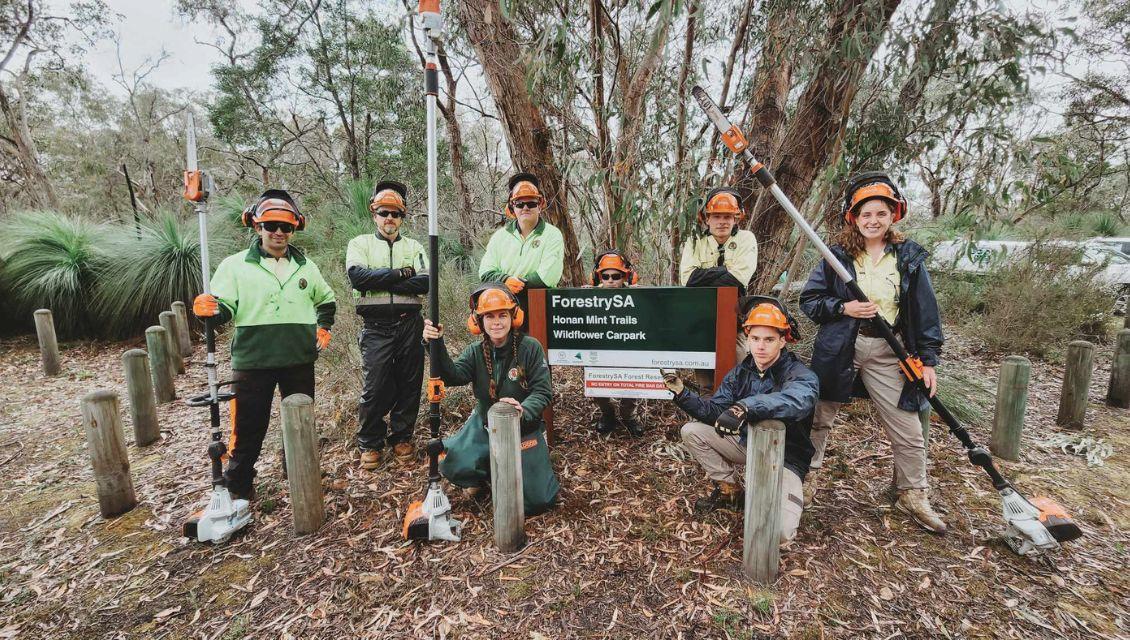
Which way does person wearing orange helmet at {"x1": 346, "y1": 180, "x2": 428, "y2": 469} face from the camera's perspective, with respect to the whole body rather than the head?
toward the camera

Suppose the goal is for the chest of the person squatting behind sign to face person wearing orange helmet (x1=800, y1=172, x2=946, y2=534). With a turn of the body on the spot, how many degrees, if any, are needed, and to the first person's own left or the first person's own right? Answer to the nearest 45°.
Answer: approximately 45° to the first person's own left

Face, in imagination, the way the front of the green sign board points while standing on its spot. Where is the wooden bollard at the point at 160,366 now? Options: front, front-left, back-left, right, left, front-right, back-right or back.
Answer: right

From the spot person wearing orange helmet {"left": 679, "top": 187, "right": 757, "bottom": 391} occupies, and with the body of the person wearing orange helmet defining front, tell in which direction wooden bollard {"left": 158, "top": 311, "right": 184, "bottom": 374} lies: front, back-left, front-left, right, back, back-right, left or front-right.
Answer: right

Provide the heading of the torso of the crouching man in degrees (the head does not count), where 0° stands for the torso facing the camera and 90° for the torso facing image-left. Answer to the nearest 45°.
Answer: approximately 45°

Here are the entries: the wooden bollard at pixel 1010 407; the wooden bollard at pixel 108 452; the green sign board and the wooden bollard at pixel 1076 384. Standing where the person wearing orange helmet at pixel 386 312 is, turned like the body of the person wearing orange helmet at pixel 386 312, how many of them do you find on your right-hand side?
1

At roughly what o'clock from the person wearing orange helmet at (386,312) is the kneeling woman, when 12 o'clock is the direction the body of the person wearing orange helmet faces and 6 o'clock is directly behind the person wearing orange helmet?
The kneeling woman is roughly at 11 o'clock from the person wearing orange helmet.

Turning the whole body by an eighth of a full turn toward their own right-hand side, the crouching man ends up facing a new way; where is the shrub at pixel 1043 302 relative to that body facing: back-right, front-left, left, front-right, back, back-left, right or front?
back-right

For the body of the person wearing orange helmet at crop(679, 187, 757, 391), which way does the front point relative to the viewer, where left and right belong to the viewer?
facing the viewer

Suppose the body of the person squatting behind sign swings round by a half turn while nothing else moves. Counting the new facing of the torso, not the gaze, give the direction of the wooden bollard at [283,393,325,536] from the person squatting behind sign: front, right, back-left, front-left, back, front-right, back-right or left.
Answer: back-left

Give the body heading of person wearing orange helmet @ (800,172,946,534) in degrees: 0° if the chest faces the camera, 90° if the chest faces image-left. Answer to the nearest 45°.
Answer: approximately 0°

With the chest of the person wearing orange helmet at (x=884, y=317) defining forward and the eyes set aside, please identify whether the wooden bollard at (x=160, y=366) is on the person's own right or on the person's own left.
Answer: on the person's own right

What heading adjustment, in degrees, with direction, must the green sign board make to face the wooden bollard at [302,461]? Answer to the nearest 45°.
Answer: approximately 45° to its right

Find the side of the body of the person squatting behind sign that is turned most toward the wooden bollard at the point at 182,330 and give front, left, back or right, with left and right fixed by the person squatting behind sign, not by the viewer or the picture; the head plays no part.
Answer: right

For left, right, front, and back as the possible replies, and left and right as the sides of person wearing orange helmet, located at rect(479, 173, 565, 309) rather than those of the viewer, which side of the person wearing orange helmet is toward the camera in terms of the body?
front

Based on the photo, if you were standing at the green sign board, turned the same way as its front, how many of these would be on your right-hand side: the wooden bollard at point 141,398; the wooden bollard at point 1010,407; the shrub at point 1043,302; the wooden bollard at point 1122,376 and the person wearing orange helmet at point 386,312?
2
